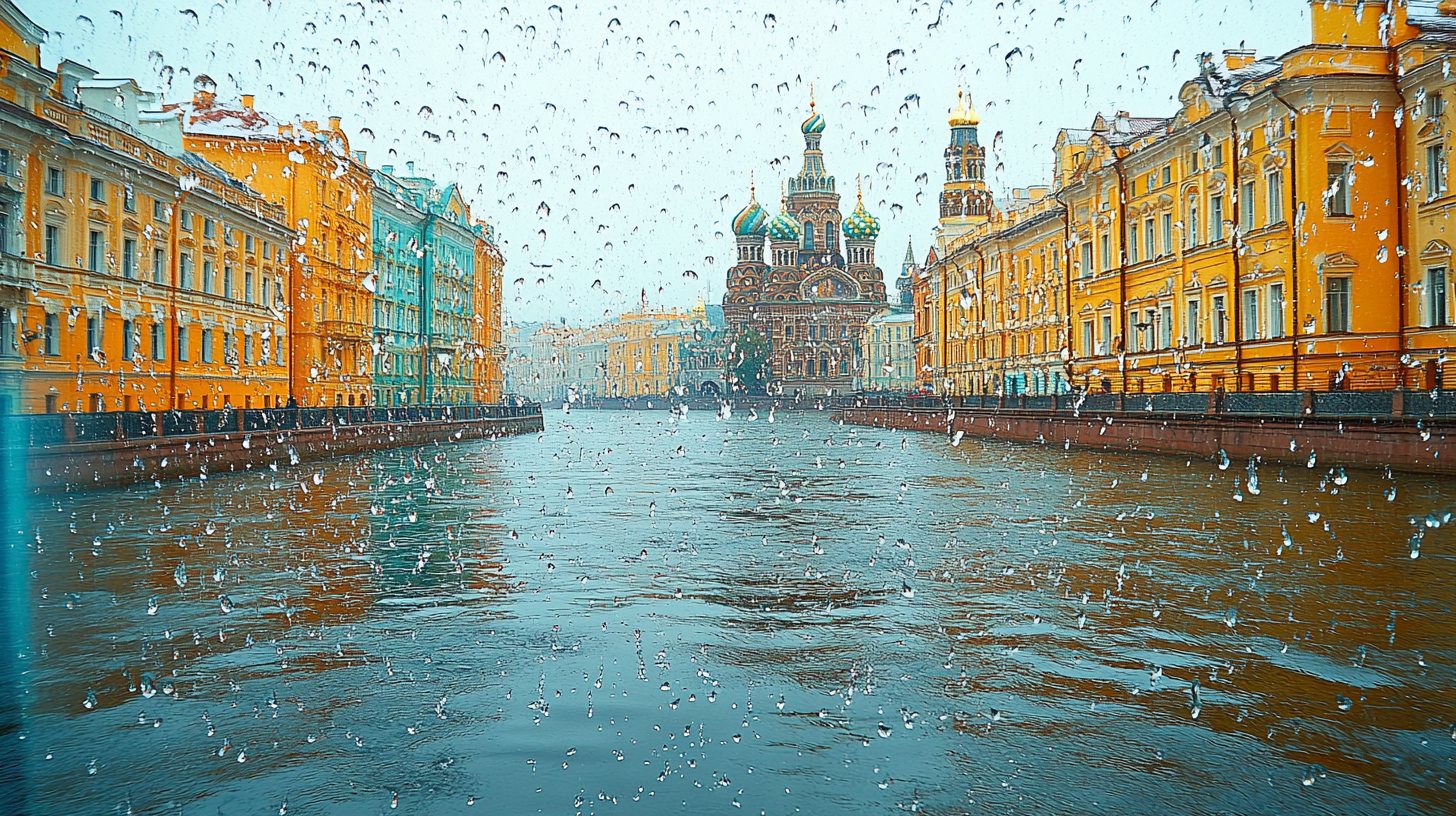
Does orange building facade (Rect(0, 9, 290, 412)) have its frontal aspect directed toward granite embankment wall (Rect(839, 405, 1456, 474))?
yes

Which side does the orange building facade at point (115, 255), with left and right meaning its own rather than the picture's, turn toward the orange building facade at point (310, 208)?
left

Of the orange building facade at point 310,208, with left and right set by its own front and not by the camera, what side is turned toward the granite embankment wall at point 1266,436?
front

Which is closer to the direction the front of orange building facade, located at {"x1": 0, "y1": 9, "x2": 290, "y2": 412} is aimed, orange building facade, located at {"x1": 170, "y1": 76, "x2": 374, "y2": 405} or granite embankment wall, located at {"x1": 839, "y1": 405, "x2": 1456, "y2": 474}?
the granite embankment wall

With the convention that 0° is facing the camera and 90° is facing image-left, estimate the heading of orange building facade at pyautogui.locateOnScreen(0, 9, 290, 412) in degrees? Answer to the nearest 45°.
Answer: approximately 315°

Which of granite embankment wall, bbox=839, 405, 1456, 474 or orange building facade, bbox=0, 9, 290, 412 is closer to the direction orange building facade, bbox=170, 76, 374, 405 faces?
the granite embankment wall

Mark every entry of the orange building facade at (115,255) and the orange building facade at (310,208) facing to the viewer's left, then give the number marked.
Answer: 0

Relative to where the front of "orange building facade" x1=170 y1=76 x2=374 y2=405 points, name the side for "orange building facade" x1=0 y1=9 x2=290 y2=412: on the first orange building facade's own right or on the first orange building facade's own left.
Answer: on the first orange building facade's own right

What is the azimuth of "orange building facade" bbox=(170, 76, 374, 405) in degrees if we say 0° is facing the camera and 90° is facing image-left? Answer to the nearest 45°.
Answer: approximately 315°
